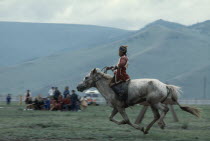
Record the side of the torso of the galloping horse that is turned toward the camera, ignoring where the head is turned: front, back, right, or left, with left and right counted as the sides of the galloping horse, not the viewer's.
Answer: left

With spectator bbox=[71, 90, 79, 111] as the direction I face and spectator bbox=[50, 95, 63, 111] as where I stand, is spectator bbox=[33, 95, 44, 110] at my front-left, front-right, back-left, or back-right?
back-left

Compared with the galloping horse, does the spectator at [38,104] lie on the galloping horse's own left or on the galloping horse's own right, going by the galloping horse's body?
on the galloping horse's own right

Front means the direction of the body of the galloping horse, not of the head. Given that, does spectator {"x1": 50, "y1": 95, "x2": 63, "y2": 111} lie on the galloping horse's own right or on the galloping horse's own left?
on the galloping horse's own right

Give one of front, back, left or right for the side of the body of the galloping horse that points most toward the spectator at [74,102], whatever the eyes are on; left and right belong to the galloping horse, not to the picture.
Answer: right

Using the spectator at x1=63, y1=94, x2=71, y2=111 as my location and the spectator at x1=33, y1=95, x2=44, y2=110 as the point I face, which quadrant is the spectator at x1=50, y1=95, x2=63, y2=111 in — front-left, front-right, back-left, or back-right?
front-left

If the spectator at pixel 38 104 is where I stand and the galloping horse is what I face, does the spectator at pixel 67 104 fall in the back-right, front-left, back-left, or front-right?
front-left

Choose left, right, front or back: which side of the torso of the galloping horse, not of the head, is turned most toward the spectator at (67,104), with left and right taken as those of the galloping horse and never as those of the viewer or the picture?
right
